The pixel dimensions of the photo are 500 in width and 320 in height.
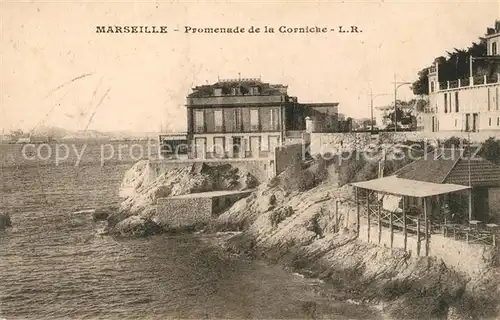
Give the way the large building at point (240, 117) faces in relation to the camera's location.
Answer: facing the viewer

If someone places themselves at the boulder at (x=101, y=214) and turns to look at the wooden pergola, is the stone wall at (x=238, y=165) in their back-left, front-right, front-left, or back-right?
front-left

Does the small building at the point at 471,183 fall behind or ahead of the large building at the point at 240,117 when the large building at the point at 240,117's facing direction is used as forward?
ahead

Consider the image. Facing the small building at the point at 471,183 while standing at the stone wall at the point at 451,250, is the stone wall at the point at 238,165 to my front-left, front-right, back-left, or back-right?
front-left

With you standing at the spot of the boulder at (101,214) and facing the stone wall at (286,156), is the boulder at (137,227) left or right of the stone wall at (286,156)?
right

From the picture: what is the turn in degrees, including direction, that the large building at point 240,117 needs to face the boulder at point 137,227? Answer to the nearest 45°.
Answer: approximately 45° to its right

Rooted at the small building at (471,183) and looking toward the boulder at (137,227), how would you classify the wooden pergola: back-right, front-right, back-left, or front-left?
front-left

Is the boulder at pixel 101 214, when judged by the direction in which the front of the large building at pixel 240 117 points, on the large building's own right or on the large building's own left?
on the large building's own right
